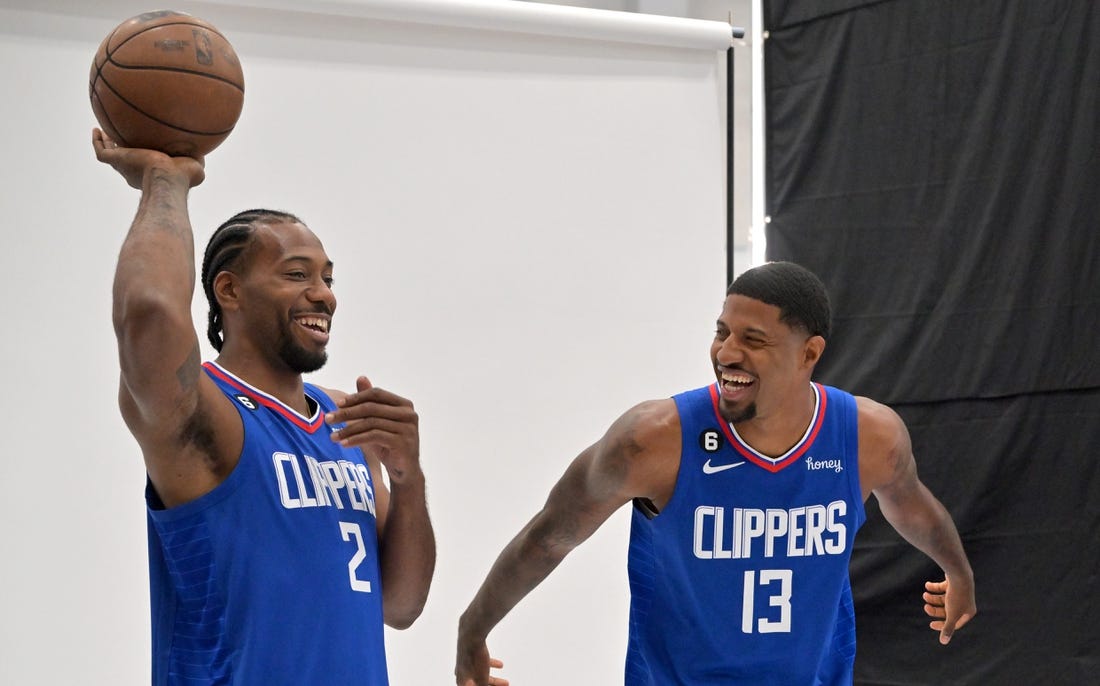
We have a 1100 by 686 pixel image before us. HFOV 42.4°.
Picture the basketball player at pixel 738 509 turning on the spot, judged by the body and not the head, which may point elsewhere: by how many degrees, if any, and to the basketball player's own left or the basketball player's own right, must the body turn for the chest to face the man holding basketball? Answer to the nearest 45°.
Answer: approximately 45° to the basketball player's own right

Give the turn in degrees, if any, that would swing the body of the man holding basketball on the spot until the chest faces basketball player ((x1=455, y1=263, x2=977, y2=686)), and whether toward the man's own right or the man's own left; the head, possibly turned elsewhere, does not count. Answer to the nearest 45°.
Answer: approximately 90° to the man's own left

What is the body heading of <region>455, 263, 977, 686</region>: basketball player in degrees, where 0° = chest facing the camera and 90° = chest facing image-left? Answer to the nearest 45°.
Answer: approximately 0°

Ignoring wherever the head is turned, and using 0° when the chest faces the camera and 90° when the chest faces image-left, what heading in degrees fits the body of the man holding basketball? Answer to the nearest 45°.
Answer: approximately 315°
